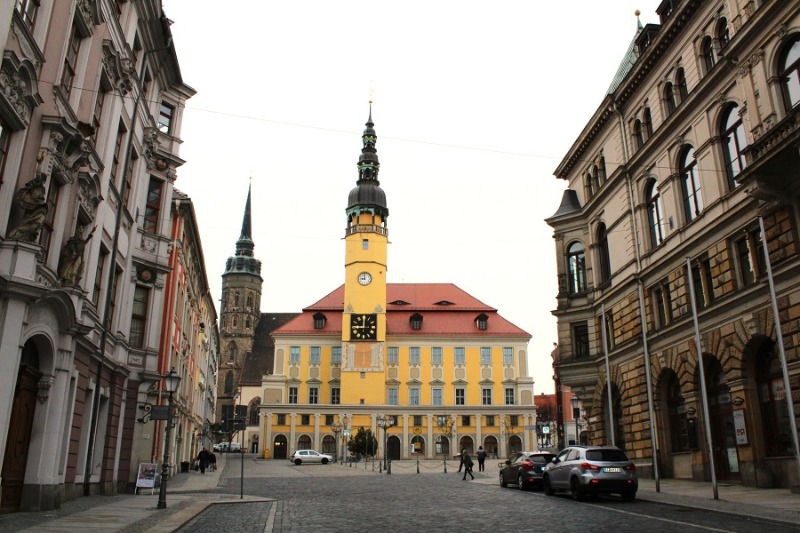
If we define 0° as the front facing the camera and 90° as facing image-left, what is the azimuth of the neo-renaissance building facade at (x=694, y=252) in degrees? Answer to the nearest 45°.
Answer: approximately 45°

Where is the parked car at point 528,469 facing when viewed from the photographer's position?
facing away from the viewer and to the left of the viewer

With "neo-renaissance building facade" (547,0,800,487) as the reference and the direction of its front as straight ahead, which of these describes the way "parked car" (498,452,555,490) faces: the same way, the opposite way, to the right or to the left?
to the right

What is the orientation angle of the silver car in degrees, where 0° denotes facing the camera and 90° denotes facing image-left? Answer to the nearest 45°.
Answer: approximately 135°

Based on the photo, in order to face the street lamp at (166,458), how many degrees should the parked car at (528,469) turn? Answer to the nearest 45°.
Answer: approximately 90° to its left

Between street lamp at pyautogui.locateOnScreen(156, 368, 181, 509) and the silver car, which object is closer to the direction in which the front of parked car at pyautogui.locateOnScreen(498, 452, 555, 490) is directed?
the street lamp

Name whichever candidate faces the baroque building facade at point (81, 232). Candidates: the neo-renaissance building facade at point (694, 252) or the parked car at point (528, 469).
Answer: the neo-renaissance building facade at point (694, 252)
